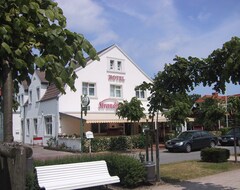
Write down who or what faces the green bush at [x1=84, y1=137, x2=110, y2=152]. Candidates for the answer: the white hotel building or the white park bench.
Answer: the white hotel building

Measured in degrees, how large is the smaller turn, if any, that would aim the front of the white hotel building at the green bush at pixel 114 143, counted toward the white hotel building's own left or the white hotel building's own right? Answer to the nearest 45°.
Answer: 0° — it already faces it

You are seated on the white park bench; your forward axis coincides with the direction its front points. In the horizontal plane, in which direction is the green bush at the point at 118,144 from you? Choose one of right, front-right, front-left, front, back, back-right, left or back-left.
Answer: back-left

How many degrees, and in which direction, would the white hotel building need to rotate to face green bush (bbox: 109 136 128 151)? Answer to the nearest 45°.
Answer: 0° — it already faces it

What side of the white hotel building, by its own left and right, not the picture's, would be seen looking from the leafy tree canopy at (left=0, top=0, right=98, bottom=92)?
front

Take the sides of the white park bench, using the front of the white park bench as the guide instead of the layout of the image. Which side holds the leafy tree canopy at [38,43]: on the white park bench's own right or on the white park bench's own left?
on the white park bench's own right

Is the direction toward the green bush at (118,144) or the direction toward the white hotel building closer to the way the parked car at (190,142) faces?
the green bush
